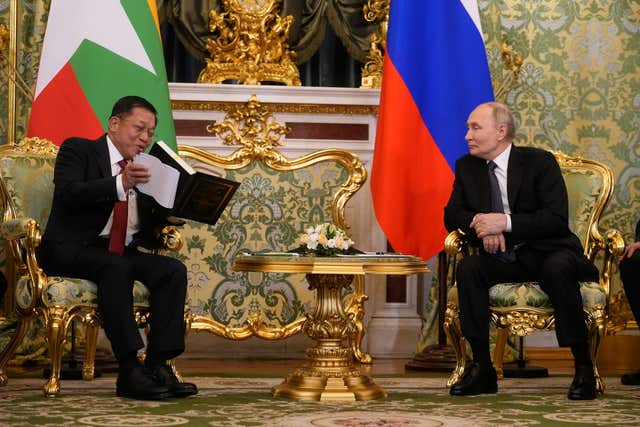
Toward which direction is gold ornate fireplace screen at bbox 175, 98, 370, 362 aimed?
toward the camera

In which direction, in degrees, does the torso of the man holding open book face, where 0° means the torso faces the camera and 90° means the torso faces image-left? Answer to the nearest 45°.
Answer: approximately 315°

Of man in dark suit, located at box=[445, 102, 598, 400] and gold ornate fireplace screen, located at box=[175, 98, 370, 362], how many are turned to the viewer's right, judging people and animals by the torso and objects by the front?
0

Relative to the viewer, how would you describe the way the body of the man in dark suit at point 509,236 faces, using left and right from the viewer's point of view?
facing the viewer and to the left of the viewer

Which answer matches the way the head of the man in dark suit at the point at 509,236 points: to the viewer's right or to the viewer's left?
to the viewer's left

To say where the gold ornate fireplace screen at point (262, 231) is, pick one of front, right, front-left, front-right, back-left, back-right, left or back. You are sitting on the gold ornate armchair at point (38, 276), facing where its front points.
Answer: left

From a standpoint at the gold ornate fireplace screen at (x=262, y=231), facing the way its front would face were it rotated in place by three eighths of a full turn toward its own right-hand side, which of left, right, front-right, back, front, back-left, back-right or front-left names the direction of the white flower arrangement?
back-left

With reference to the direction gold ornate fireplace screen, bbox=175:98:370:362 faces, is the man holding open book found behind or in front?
in front

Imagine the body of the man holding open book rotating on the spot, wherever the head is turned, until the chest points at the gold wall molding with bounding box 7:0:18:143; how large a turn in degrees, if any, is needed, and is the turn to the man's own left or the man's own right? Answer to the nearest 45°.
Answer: approximately 180°

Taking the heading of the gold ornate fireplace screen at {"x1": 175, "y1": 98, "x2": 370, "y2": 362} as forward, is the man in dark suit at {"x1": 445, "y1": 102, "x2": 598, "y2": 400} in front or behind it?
in front

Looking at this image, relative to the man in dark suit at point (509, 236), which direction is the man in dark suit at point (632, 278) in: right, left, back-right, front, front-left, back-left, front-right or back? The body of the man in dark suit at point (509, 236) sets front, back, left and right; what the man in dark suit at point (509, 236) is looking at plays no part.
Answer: back

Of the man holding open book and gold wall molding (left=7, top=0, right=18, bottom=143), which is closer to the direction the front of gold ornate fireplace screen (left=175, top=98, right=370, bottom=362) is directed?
the man holding open book

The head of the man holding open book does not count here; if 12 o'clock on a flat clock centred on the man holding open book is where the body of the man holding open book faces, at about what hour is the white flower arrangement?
The white flower arrangement is roughly at 11 o'clock from the man holding open book.

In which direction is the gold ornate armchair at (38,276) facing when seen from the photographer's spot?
facing the viewer and to the right of the viewer

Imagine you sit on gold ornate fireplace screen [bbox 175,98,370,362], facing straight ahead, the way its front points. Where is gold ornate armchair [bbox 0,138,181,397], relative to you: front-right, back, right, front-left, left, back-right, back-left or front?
front-right
